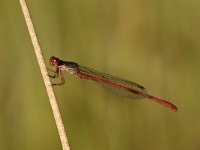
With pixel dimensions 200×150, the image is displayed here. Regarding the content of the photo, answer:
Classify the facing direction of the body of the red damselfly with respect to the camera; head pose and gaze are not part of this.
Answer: to the viewer's left
